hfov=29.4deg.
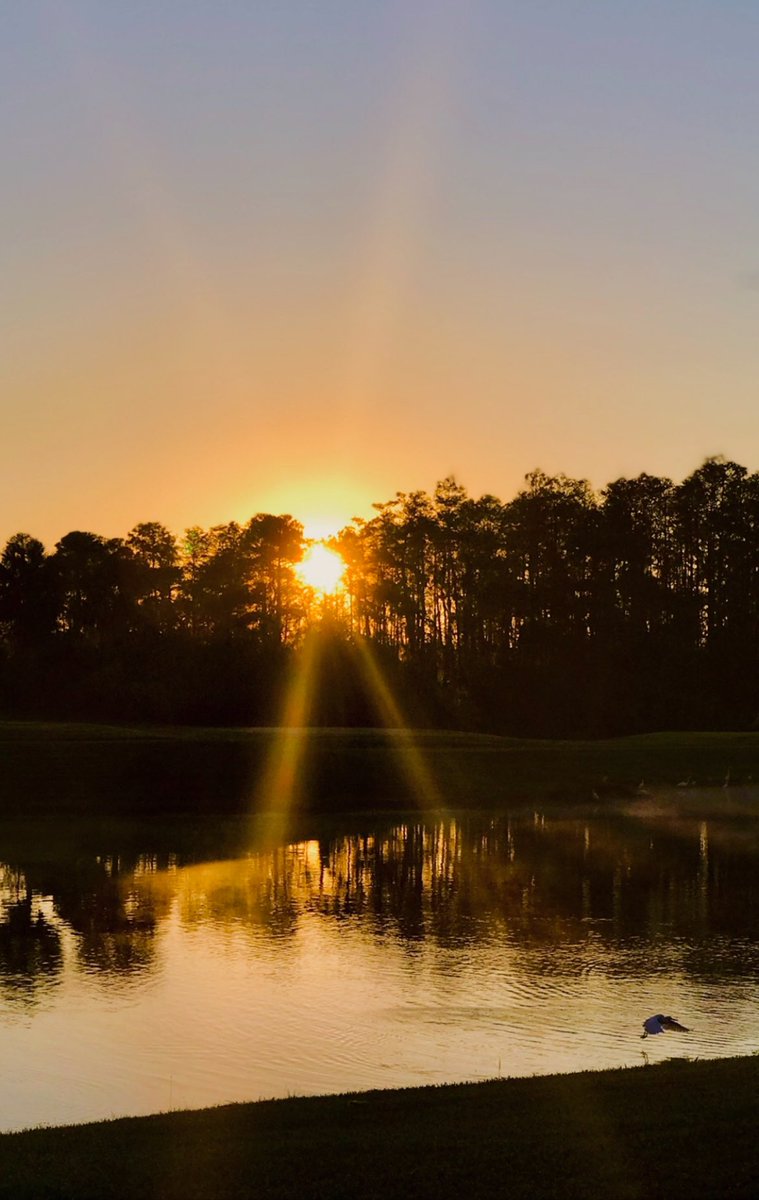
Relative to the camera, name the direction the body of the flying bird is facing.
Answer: to the viewer's left
